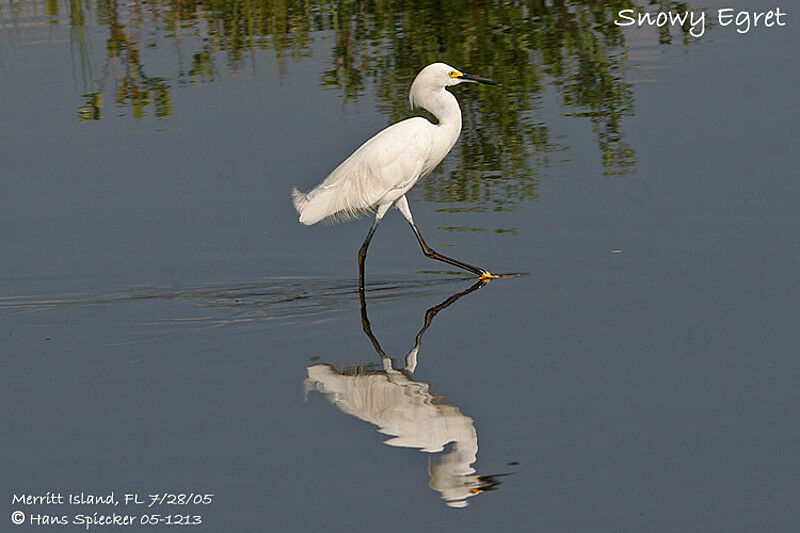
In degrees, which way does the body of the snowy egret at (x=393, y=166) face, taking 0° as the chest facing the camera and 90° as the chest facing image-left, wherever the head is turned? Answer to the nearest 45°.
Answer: approximately 270°
